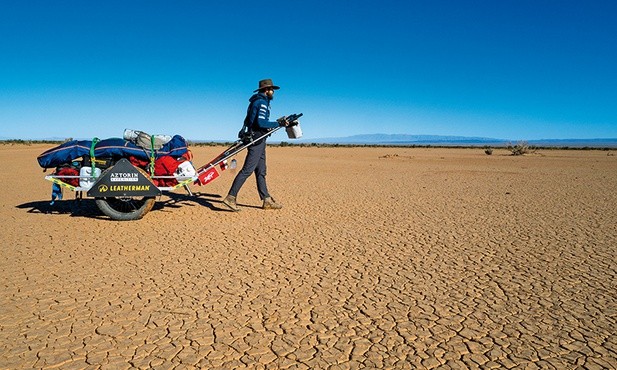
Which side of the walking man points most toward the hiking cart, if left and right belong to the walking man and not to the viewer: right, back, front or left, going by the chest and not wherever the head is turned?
back

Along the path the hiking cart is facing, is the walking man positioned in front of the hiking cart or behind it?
in front

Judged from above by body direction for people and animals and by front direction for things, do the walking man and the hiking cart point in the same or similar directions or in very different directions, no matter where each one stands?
same or similar directions

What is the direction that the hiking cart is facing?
to the viewer's right

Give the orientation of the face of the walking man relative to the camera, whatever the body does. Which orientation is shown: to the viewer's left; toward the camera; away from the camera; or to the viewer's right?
to the viewer's right

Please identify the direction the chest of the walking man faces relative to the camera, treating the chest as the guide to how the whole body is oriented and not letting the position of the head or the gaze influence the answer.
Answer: to the viewer's right

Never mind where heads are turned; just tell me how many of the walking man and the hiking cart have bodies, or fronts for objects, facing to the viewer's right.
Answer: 2
